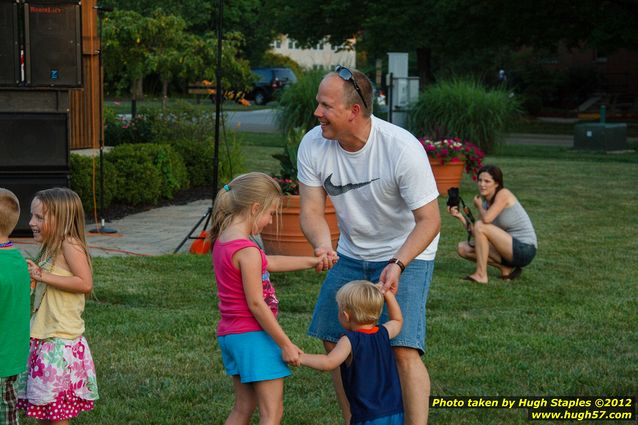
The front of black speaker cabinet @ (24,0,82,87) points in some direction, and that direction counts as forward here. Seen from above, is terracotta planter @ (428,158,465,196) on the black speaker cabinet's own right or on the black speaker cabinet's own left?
on the black speaker cabinet's own left

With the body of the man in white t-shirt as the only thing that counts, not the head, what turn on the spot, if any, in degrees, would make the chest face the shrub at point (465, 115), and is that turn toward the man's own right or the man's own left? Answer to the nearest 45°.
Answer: approximately 135° to the man's own right

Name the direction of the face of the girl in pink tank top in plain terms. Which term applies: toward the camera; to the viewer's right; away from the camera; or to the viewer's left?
to the viewer's right

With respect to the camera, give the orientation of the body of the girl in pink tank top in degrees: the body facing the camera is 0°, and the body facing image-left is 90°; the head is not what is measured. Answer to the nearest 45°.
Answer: approximately 270°

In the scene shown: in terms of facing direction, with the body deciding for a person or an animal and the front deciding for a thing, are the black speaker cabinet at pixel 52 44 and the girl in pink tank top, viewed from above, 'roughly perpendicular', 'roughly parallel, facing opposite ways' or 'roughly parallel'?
roughly perpendicular

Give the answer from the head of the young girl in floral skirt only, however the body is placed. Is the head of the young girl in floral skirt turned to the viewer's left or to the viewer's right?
to the viewer's left
